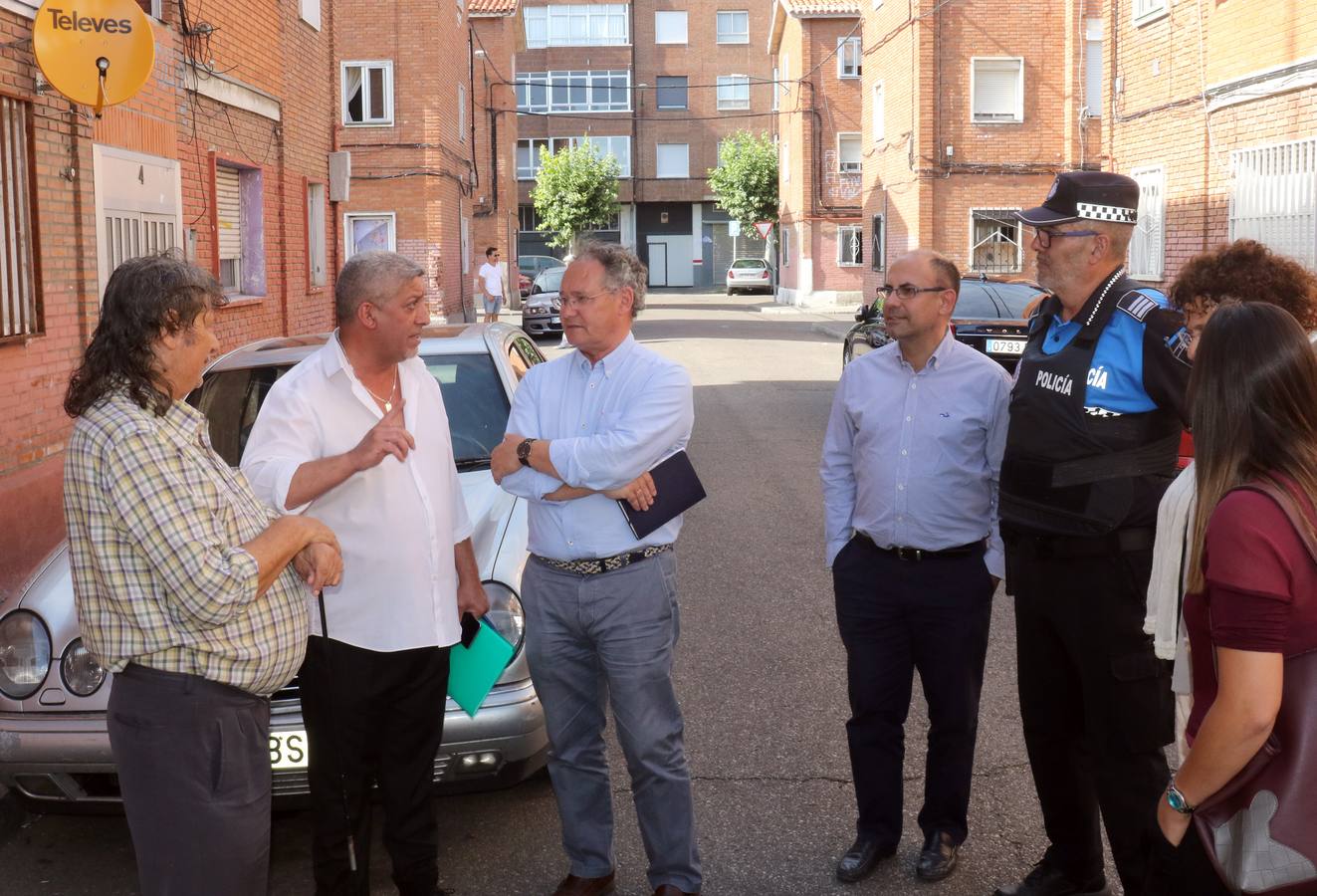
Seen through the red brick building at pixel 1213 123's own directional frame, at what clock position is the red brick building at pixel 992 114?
the red brick building at pixel 992 114 is roughly at 4 o'clock from the red brick building at pixel 1213 123.

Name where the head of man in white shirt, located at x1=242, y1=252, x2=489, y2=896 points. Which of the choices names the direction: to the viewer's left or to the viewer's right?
to the viewer's right

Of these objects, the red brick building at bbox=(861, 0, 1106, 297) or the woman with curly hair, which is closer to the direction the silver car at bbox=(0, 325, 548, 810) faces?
the woman with curly hair

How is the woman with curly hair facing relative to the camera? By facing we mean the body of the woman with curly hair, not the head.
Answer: to the viewer's left

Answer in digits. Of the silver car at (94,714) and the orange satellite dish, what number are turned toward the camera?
2

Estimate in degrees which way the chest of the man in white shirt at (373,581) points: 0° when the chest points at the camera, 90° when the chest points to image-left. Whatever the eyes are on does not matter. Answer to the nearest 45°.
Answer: approximately 315°

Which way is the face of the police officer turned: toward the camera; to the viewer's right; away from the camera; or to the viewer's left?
to the viewer's left

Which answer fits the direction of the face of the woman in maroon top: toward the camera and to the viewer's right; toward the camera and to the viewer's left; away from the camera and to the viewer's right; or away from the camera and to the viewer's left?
away from the camera and to the viewer's left

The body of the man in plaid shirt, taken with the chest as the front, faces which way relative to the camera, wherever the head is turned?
to the viewer's right

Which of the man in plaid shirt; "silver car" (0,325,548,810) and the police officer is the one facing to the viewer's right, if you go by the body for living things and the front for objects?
the man in plaid shirt
